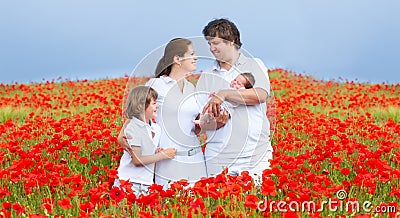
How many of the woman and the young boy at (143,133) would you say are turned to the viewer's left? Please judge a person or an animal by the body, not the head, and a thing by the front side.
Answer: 0

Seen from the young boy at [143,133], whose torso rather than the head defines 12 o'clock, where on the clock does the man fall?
The man is roughly at 11 o'clock from the young boy.

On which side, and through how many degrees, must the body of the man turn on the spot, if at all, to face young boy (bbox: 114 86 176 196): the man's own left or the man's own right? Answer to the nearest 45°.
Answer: approximately 45° to the man's own right

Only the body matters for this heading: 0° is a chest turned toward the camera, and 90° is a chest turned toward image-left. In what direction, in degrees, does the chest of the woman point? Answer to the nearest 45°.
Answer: approximately 315°

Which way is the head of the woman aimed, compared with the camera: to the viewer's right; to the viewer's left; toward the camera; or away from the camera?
to the viewer's right

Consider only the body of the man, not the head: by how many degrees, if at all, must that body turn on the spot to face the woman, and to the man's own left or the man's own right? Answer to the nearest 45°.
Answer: approximately 45° to the man's own right

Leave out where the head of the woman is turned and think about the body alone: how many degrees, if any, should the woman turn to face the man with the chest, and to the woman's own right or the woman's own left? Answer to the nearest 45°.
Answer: approximately 45° to the woman's own left

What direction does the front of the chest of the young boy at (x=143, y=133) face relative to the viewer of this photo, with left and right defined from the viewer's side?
facing the viewer and to the right of the viewer

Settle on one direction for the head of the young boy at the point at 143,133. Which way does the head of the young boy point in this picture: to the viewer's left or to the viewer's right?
to the viewer's right

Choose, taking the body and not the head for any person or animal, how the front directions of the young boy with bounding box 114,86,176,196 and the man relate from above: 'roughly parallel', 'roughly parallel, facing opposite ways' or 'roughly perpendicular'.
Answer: roughly perpendicular

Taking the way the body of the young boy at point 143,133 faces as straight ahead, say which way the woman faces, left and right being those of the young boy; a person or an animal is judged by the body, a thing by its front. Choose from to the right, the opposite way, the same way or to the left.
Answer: the same way

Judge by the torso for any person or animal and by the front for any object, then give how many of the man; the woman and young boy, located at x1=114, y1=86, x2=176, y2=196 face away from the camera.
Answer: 0
